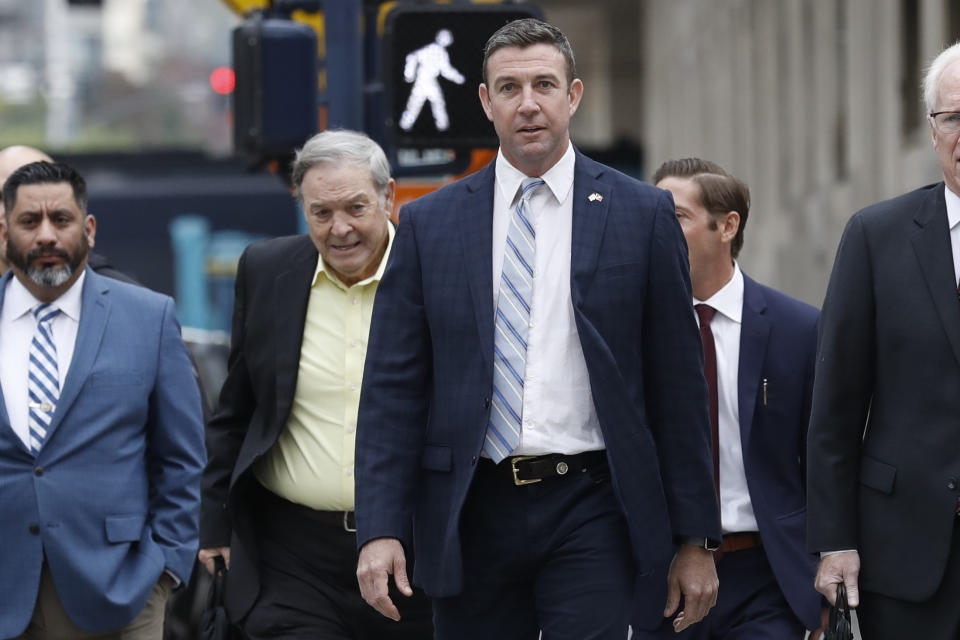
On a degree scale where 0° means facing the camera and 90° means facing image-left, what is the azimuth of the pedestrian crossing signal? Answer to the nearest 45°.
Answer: approximately 0°

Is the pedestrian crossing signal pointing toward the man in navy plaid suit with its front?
yes

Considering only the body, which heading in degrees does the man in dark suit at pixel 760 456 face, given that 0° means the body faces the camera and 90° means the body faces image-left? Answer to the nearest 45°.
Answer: approximately 45°

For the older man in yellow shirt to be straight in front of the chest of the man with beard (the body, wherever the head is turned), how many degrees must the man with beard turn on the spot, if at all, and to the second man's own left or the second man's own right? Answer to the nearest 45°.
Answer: approximately 90° to the second man's own left

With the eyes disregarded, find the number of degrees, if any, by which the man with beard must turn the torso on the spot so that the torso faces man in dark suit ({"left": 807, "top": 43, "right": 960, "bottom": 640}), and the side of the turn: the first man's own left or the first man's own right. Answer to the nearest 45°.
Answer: approximately 45° to the first man's own left

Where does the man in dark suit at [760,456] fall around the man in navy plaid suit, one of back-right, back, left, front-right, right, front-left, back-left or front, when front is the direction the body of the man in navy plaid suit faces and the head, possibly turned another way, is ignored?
back-left

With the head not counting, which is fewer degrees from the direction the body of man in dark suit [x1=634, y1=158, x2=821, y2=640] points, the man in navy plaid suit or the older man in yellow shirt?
the man in navy plaid suit

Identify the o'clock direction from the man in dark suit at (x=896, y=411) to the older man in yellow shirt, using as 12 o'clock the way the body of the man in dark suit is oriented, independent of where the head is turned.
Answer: The older man in yellow shirt is roughly at 4 o'clock from the man in dark suit.

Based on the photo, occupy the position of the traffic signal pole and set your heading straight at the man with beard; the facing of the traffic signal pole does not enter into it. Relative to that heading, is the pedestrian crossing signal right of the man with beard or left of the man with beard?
left

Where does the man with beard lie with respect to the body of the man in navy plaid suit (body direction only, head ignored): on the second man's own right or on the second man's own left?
on the second man's own right

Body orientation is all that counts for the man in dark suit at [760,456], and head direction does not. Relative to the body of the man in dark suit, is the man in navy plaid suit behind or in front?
in front
